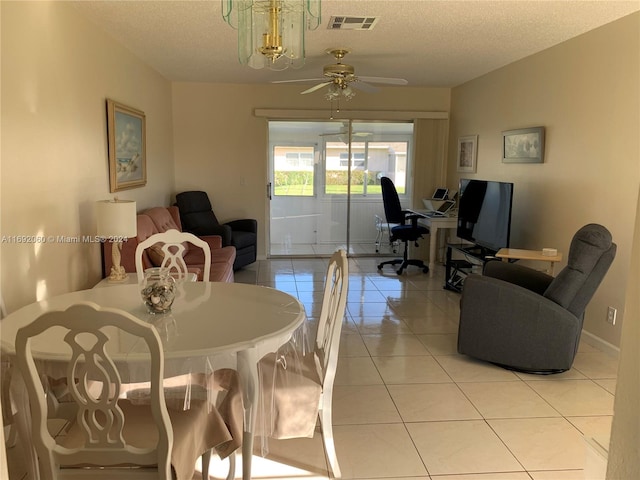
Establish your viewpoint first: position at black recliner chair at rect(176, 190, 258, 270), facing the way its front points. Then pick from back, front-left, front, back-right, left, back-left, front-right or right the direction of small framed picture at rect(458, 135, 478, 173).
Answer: front-left

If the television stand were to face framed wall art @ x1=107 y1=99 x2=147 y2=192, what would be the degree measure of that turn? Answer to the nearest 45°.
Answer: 0° — it already faces it

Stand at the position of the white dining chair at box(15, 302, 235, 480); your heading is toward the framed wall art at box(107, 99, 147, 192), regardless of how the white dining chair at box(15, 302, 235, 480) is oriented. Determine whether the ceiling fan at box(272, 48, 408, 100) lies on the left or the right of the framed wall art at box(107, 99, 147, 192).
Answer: right

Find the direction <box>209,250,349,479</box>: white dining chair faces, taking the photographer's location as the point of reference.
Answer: facing to the left of the viewer

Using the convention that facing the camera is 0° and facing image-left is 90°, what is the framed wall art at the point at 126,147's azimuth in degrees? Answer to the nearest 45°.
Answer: approximately 315°

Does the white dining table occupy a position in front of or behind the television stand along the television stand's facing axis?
in front

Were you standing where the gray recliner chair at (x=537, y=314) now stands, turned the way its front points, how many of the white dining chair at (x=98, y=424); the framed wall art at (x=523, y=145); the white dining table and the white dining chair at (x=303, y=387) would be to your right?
1

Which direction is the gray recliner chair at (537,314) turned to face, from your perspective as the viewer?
facing to the left of the viewer

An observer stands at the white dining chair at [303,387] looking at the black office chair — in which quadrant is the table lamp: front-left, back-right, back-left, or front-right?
front-left

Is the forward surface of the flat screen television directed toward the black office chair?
no

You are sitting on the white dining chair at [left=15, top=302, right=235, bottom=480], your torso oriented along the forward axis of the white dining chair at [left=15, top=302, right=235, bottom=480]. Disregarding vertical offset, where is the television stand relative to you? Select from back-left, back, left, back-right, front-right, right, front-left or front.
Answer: front

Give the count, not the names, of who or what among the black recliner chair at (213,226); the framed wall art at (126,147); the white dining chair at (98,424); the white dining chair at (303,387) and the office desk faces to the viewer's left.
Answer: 2

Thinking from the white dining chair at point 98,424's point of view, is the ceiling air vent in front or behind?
in front

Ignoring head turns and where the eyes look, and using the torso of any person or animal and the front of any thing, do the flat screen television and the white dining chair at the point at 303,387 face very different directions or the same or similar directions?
same or similar directions

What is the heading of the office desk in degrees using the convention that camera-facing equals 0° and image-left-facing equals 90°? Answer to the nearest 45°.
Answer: approximately 90°

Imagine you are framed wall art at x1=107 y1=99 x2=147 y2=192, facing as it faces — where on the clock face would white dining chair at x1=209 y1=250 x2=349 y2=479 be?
The white dining chair is roughly at 1 o'clock from the framed wall art.

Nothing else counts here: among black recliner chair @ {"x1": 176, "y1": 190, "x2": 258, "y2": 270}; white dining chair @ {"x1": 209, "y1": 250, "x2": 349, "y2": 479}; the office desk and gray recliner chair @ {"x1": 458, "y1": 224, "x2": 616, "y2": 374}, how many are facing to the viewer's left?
3

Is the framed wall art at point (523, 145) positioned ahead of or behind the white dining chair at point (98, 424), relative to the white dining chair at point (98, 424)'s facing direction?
ahead
